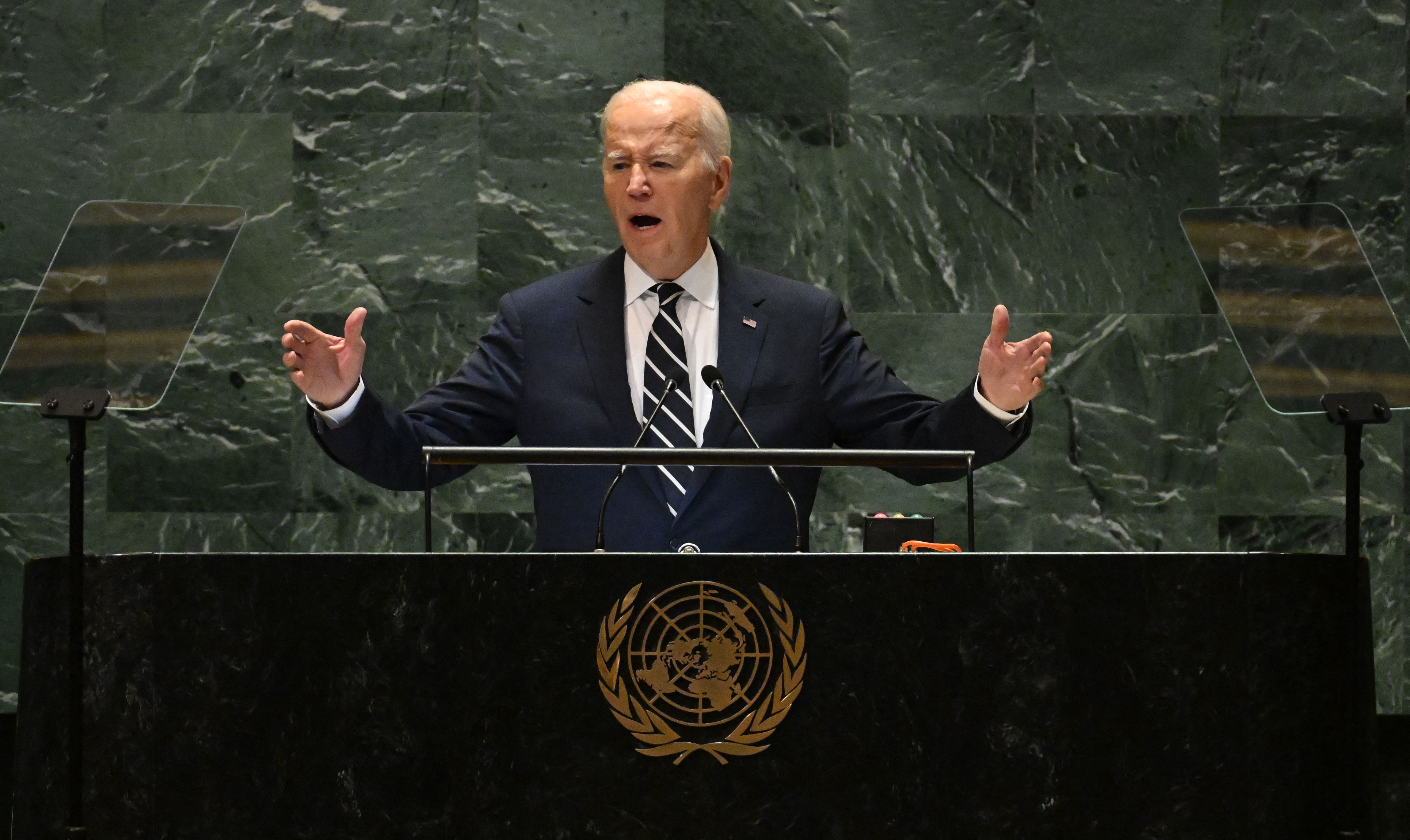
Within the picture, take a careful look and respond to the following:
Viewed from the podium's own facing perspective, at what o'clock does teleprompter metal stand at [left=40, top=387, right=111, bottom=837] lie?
The teleprompter metal stand is roughly at 3 o'clock from the podium.

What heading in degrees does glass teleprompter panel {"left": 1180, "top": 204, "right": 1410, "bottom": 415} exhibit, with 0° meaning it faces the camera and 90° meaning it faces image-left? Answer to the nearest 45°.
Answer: approximately 135°

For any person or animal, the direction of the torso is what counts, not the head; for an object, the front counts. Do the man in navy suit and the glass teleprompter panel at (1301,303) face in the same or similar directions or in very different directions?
very different directions

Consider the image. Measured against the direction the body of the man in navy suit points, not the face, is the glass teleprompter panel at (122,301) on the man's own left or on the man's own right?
on the man's own right

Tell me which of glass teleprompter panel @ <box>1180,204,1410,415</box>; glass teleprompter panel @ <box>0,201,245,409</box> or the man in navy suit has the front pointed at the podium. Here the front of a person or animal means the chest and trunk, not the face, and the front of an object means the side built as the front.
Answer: the man in navy suit

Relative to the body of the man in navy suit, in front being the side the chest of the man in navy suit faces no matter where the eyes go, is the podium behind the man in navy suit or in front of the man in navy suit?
in front

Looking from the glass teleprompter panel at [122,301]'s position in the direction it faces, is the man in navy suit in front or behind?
in front

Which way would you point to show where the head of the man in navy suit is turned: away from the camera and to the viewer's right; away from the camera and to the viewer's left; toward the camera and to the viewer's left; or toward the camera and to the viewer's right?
toward the camera and to the viewer's left

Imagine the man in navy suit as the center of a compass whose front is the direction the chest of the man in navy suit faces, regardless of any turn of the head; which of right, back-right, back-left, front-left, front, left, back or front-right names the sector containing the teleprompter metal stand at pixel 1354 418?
front-left

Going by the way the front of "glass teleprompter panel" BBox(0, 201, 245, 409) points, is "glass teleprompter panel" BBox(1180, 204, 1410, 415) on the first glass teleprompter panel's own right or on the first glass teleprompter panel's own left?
on the first glass teleprompter panel's own right

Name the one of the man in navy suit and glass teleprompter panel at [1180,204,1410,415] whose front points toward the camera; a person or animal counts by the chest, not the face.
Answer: the man in navy suit

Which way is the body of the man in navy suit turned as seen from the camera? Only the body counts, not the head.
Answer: toward the camera

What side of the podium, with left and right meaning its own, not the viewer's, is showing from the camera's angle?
front

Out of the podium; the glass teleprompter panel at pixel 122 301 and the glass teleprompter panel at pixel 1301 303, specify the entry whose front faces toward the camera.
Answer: the podium

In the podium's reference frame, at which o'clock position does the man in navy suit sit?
The man in navy suit is roughly at 6 o'clock from the podium.

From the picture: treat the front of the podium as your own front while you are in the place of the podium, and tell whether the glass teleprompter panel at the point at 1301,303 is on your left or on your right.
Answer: on your left

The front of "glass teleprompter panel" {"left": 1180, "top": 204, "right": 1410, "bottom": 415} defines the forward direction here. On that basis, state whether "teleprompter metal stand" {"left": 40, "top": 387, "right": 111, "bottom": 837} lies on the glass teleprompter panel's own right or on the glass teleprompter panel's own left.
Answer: on the glass teleprompter panel's own left

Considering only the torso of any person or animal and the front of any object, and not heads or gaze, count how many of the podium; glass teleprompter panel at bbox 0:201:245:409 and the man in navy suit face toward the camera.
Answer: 2
